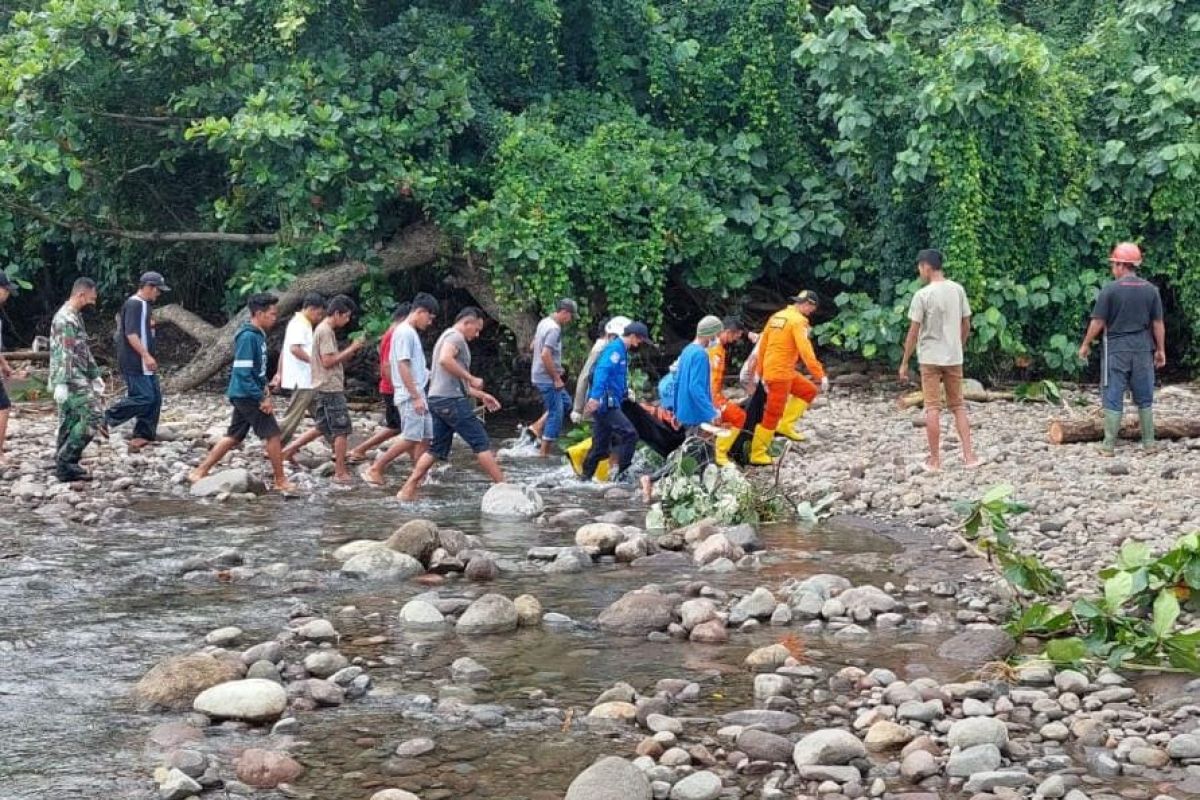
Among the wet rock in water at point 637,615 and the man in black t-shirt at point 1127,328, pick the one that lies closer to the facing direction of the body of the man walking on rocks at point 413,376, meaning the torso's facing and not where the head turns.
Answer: the man in black t-shirt

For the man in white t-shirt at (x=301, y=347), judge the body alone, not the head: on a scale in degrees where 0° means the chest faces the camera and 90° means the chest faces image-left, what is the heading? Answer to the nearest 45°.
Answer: approximately 270°

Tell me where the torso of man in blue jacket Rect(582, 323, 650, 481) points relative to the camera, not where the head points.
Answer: to the viewer's right

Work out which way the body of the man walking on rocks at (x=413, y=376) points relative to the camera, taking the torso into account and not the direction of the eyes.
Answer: to the viewer's right

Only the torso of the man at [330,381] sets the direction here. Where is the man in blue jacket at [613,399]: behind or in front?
in front

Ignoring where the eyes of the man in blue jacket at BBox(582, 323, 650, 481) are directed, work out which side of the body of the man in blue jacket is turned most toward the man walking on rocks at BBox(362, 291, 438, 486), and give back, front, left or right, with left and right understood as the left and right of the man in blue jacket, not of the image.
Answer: back

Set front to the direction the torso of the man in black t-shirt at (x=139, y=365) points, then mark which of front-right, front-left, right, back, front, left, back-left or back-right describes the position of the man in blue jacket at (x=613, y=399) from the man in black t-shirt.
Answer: front-right
